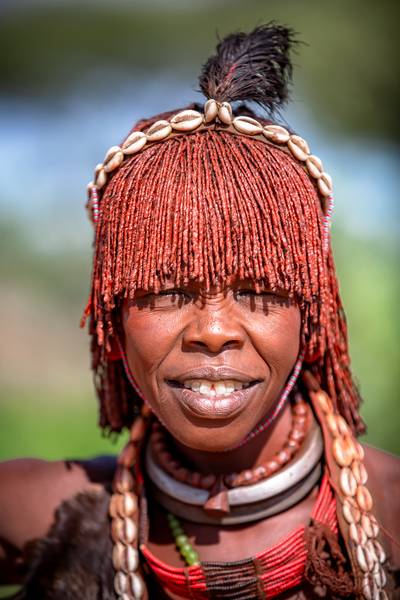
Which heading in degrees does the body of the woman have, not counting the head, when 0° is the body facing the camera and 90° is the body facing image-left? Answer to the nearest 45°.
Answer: approximately 0°
